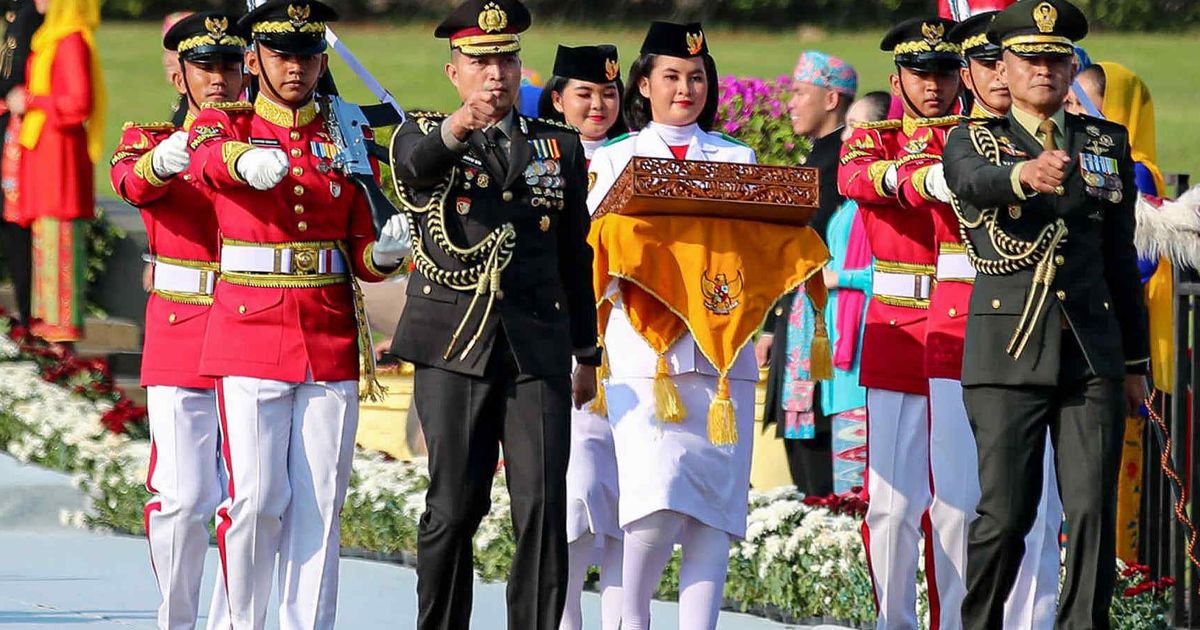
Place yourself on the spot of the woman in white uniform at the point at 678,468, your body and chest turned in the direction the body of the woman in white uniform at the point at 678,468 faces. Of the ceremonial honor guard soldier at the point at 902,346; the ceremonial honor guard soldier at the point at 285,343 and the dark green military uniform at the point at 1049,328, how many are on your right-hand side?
1

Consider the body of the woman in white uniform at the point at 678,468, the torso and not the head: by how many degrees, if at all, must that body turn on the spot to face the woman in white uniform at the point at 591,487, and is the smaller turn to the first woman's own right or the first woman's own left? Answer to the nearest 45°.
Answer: approximately 135° to the first woman's own right

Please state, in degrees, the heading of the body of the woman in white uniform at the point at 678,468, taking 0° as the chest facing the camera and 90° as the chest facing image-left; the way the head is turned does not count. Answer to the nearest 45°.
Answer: approximately 0°

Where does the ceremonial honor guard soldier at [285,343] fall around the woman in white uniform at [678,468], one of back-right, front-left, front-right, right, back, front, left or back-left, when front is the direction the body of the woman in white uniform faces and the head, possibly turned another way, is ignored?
right

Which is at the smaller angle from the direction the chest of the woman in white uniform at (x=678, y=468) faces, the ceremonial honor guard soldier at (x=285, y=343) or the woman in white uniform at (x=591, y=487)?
the ceremonial honor guard soldier

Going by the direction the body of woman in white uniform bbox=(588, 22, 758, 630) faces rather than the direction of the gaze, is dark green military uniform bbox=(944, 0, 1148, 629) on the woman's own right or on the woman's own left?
on the woman's own left

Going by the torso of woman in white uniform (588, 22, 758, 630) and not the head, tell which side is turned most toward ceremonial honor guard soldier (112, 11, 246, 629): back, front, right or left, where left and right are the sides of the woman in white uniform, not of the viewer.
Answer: right

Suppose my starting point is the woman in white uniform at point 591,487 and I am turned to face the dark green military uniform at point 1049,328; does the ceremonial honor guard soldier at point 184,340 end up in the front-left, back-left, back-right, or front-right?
back-right

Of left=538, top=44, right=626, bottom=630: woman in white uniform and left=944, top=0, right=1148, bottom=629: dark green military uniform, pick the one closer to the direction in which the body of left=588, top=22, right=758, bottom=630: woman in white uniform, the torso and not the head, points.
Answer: the dark green military uniform
